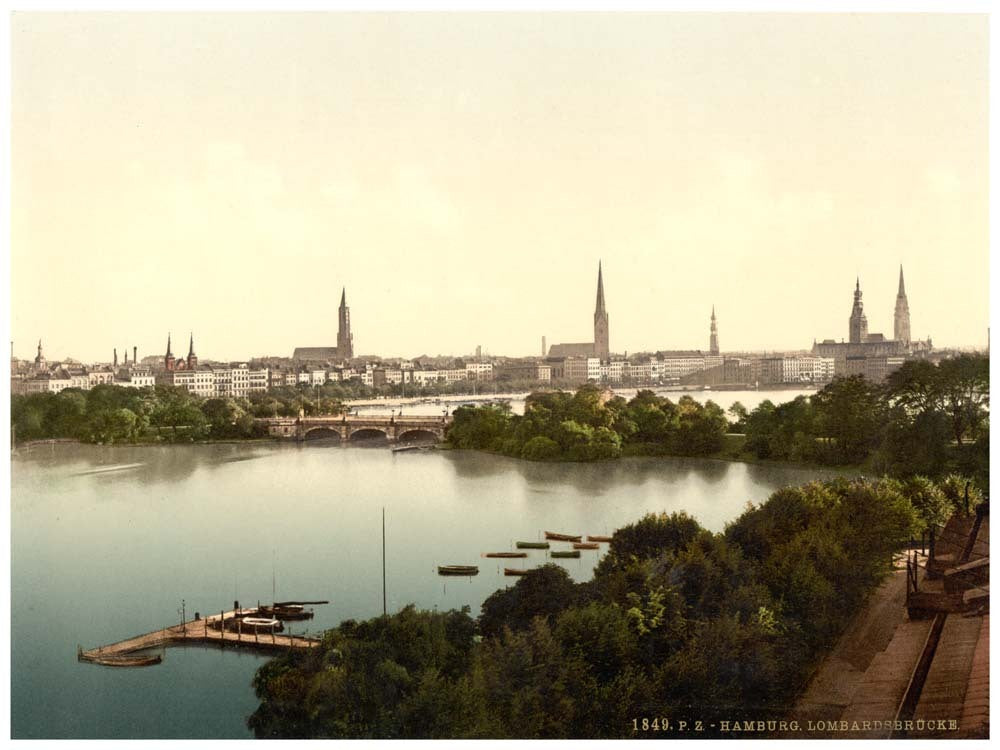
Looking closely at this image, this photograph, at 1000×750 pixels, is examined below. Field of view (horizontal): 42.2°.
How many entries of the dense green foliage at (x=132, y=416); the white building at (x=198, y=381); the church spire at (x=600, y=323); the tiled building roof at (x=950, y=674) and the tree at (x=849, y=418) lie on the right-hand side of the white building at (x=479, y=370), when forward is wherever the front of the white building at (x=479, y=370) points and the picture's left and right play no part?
2

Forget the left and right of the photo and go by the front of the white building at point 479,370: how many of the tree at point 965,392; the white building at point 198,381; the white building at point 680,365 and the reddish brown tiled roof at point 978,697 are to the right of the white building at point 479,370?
1

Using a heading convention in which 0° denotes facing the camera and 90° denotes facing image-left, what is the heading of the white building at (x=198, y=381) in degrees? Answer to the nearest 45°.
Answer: approximately 0°

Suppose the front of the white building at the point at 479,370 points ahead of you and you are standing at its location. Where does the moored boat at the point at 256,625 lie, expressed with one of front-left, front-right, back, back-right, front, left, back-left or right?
front-right

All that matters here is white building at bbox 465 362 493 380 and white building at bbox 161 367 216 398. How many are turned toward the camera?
2

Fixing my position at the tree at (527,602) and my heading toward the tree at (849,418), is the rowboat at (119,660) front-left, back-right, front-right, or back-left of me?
back-left

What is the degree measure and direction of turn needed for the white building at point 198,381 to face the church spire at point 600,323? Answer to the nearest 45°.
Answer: approximately 90° to its left

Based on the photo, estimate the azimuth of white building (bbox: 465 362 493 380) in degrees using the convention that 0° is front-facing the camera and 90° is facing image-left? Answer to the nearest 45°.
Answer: approximately 0°
